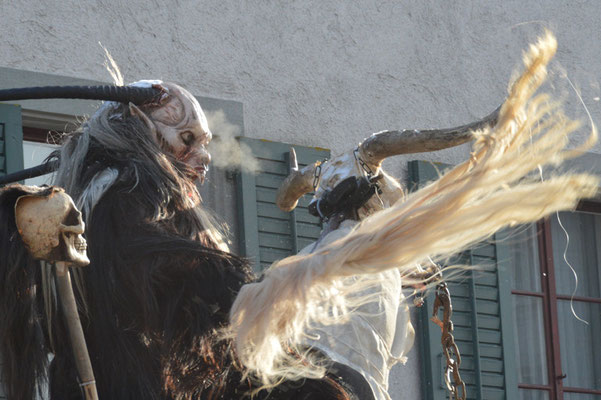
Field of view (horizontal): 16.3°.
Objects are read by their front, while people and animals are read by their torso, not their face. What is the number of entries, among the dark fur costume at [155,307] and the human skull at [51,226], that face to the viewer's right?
2

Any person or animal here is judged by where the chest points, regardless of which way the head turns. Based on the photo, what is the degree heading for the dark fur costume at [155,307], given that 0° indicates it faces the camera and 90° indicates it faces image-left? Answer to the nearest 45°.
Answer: approximately 270°

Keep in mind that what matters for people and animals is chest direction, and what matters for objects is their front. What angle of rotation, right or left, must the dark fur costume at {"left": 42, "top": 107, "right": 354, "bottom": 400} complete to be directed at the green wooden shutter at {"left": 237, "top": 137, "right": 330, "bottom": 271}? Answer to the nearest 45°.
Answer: approximately 90° to its left

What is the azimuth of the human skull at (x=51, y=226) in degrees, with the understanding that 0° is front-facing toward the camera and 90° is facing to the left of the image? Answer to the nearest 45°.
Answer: approximately 270°

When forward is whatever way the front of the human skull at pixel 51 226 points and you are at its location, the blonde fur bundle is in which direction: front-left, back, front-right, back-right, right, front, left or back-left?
front

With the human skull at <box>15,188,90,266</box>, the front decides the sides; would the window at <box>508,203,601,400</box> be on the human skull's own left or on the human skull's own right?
on the human skull's own left

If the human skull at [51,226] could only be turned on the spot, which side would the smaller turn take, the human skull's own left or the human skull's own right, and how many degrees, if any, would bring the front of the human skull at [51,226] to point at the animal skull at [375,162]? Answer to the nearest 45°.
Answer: approximately 45° to the human skull's own left

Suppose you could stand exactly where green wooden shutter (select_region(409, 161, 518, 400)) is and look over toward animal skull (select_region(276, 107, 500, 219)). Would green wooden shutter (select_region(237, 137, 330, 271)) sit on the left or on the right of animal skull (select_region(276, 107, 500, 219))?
right
